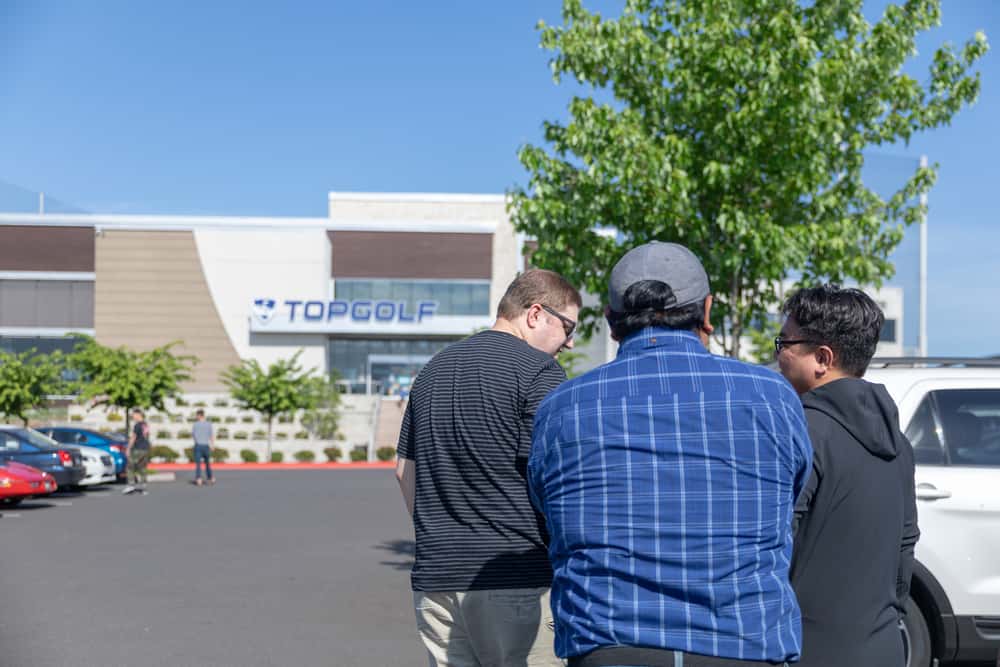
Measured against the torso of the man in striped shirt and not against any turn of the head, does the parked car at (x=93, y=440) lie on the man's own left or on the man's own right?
on the man's own left

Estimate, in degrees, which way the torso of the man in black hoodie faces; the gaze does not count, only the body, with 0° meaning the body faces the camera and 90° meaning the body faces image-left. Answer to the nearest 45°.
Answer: approximately 135°

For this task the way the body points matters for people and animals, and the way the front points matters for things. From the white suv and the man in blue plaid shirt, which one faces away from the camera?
the man in blue plaid shirt

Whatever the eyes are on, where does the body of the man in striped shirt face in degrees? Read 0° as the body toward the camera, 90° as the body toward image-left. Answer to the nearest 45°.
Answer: approximately 225°

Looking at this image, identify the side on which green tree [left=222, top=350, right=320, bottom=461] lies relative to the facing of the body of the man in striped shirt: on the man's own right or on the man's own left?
on the man's own left

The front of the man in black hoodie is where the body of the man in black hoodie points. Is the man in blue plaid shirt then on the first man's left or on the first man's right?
on the first man's left

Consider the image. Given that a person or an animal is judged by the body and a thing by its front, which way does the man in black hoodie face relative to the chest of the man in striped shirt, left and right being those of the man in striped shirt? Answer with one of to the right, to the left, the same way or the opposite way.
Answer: to the left

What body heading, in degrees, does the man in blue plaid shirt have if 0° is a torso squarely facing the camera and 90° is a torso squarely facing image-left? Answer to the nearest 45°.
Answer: approximately 180°
